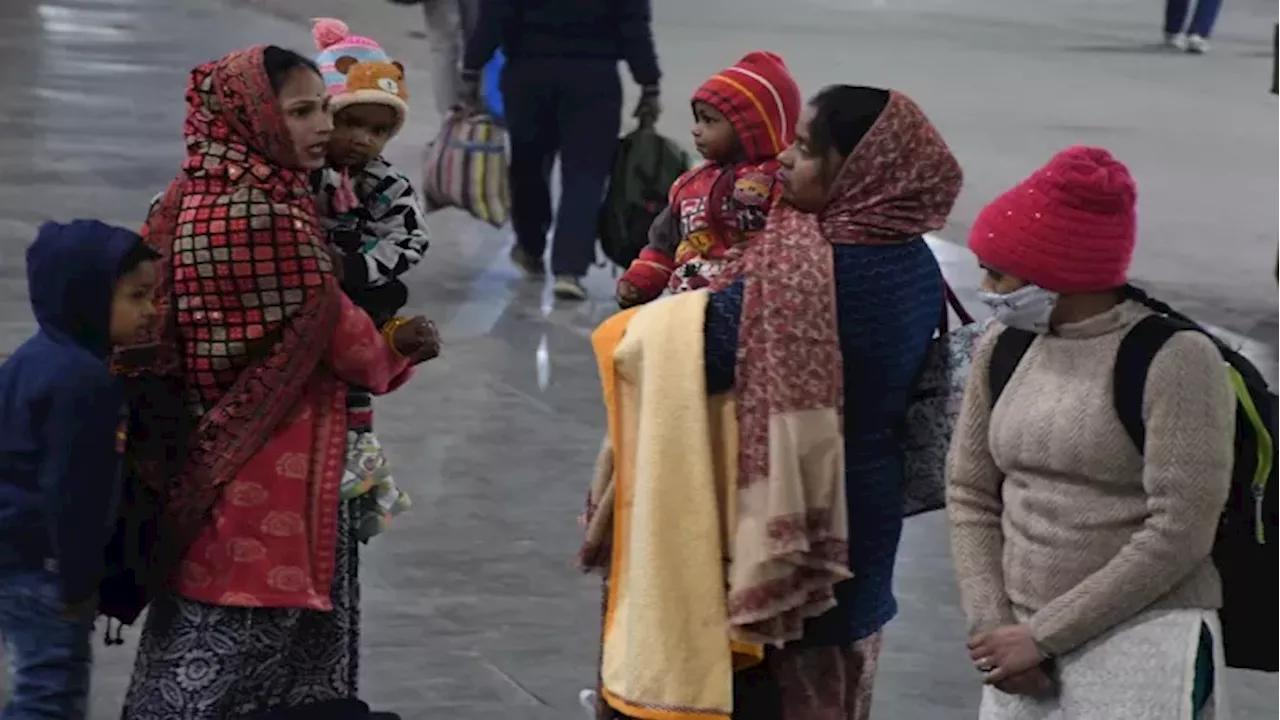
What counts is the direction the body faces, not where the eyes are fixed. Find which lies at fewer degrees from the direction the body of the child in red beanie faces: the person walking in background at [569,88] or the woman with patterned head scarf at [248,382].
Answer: the woman with patterned head scarf

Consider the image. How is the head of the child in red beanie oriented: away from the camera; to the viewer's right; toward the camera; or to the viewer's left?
to the viewer's left

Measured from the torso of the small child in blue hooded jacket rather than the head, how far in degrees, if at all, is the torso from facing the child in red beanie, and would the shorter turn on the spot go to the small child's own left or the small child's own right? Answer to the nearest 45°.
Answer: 0° — they already face them

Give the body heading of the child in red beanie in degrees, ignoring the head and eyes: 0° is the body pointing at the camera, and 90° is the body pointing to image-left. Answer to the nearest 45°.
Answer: approximately 45°

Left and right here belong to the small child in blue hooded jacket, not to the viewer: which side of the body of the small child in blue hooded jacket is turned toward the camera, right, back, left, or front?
right

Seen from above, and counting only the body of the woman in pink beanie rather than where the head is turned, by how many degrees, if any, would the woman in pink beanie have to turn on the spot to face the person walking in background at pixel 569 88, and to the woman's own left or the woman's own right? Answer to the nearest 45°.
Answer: approximately 90° to the woman's own right

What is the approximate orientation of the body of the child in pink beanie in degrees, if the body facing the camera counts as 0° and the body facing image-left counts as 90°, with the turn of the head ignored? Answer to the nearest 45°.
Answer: approximately 45°

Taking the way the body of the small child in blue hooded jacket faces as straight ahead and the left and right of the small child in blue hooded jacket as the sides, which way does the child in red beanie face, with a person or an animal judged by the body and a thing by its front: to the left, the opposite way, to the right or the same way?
the opposite way

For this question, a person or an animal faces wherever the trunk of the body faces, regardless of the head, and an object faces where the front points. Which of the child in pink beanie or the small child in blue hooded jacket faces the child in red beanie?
the small child in blue hooded jacket

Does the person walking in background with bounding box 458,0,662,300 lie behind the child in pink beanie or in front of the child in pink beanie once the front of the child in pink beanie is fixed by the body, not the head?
behind

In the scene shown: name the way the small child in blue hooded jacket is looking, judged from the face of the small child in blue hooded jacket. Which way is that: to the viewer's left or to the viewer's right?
to the viewer's right

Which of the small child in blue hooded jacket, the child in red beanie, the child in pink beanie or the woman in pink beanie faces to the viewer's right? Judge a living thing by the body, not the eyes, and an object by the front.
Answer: the small child in blue hooded jacket
